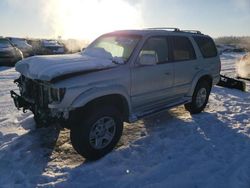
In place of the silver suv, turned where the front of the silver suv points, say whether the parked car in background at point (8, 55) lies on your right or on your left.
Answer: on your right

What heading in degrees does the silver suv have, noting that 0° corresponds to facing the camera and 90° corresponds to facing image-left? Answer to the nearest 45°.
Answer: approximately 45°

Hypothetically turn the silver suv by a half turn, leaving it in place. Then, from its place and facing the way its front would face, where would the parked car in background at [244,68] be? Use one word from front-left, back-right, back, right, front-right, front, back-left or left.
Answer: front

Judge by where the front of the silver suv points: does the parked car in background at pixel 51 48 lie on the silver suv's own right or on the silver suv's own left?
on the silver suv's own right
